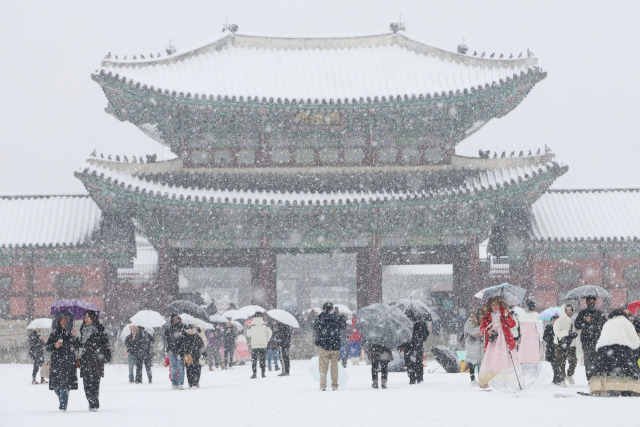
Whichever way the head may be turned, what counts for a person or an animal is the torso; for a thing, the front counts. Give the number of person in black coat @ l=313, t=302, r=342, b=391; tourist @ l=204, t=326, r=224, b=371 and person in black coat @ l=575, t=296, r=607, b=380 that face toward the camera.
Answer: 2

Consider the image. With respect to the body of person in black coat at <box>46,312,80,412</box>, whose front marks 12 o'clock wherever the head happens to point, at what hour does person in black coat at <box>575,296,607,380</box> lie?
person in black coat at <box>575,296,607,380</box> is roughly at 9 o'clock from person in black coat at <box>46,312,80,412</box>.

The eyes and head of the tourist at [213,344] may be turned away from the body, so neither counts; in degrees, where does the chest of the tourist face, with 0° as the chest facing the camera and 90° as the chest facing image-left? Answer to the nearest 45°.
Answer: approximately 0°

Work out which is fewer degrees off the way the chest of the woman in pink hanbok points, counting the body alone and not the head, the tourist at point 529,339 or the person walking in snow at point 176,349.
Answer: the person walking in snow

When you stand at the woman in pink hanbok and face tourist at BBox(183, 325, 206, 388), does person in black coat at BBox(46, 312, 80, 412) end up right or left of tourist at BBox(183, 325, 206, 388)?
left

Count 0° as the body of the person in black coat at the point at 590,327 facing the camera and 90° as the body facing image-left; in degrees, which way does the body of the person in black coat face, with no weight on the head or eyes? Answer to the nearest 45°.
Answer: approximately 0°
